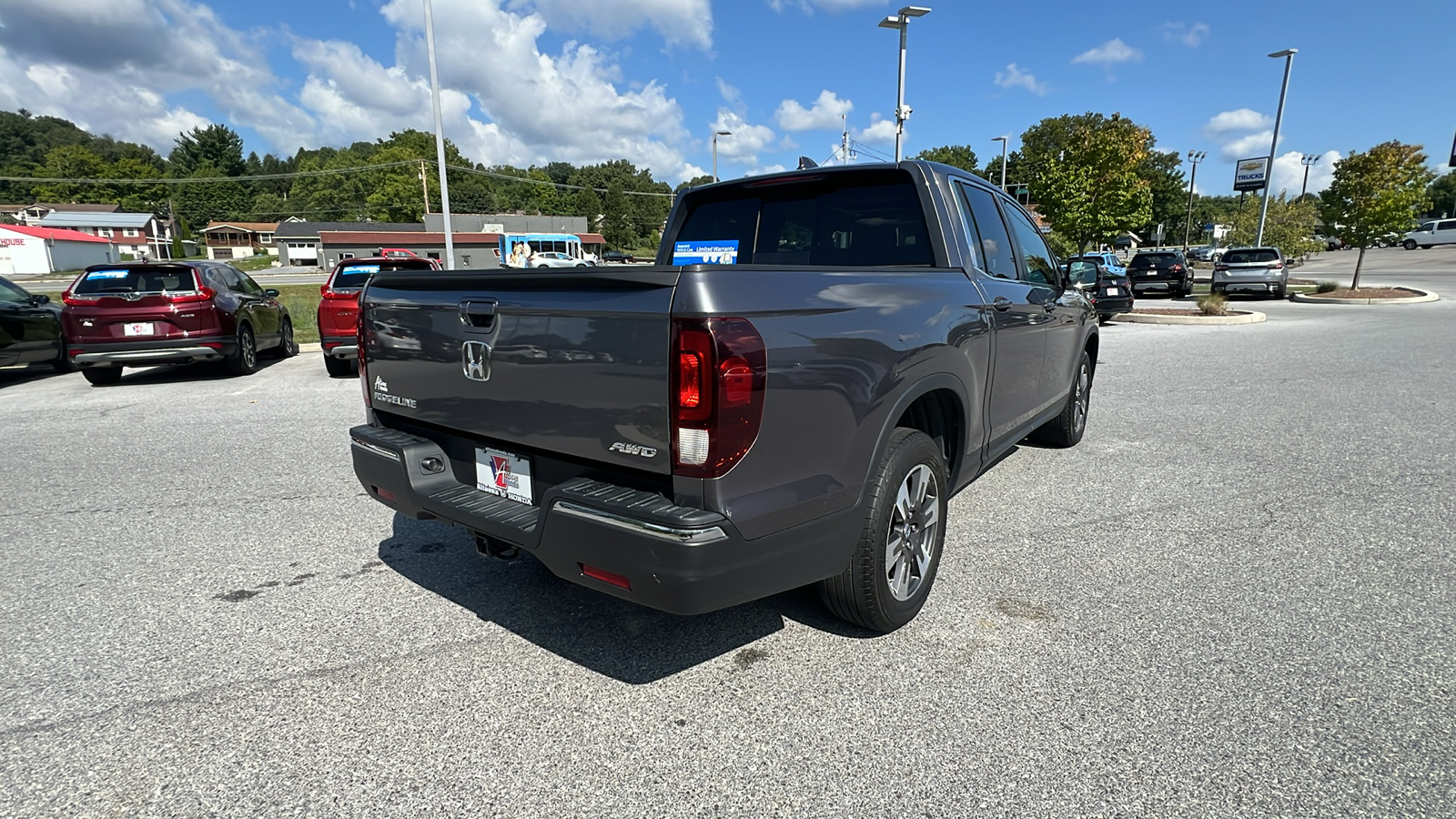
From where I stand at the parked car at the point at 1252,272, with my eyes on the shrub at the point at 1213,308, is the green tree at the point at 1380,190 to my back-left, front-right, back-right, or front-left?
back-left

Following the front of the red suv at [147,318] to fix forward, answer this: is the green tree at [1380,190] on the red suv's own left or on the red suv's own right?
on the red suv's own right

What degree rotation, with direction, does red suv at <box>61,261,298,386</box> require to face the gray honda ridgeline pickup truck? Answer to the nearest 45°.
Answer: approximately 135° to its right

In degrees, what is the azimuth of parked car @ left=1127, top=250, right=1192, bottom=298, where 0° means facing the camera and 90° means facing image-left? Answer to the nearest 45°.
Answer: approximately 180°

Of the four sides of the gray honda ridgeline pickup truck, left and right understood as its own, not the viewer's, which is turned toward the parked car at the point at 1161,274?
front

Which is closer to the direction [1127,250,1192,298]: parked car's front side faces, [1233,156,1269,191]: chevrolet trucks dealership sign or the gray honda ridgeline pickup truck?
the chevrolet trucks dealership sign

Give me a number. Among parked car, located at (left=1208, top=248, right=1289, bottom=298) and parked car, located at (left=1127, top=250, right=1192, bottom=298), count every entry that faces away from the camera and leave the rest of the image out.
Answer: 2

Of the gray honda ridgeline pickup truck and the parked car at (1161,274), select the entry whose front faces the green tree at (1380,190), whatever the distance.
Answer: the gray honda ridgeline pickup truck

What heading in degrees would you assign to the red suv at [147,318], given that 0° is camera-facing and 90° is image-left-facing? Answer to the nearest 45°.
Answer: approximately 225°

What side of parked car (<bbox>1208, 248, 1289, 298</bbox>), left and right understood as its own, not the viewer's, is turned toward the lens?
back

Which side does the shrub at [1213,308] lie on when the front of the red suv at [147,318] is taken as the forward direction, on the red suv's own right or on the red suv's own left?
on the red suv's own right

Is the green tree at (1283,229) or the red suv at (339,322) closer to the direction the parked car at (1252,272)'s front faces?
the green tree

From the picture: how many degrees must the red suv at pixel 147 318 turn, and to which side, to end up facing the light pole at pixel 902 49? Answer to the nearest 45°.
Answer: approximately 45° to its right
